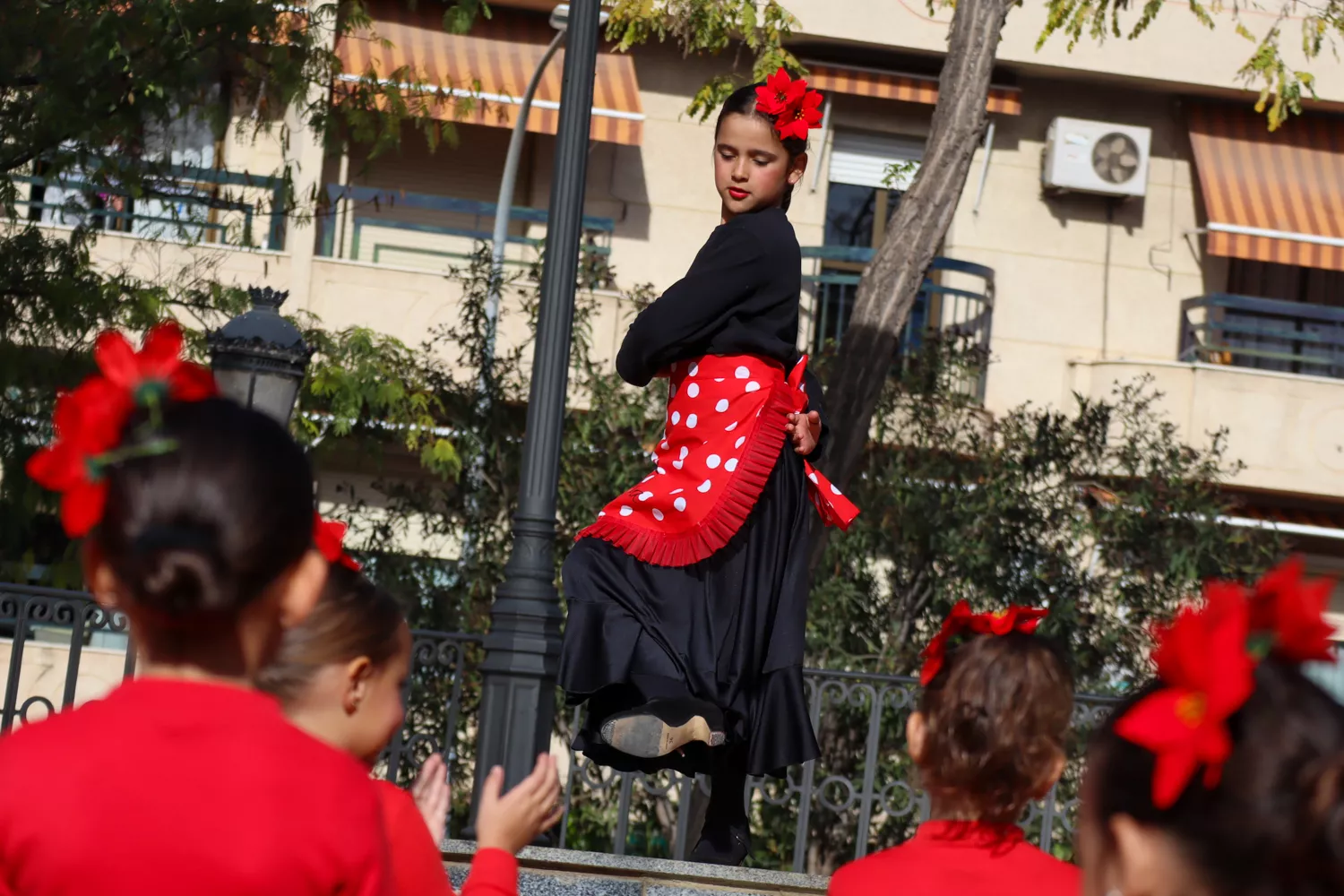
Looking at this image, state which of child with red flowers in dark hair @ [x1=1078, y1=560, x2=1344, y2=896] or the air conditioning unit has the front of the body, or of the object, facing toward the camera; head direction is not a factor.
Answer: the air conditioning unit

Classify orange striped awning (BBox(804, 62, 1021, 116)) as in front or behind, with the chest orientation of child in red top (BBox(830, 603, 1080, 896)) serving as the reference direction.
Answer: in front

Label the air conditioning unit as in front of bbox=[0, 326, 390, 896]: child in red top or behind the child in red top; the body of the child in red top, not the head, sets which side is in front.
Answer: in front

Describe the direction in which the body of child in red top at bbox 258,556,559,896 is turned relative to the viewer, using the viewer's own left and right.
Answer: facing away from the viewer and to the right of the viewer

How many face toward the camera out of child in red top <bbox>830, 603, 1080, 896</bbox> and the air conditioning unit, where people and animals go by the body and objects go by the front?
1

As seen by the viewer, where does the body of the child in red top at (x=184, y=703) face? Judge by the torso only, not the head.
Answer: away from the camera

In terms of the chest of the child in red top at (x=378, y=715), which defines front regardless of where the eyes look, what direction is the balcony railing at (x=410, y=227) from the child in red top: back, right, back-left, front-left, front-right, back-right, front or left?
front-left

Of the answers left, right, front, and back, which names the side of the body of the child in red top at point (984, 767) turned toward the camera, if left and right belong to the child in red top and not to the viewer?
back

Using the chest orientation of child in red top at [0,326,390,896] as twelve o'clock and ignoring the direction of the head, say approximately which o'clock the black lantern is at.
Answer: The black lantern is roughly at 12 o'clock from the child in red top.

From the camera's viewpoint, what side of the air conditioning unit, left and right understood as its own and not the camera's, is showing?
front

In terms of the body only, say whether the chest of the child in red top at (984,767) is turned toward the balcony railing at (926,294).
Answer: yes

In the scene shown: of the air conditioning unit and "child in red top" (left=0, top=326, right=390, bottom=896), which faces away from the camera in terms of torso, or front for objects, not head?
the child in red top

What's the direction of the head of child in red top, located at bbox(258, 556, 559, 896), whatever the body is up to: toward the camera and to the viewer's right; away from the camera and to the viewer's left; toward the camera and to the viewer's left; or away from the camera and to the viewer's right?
away from the camera and to the viewer's right

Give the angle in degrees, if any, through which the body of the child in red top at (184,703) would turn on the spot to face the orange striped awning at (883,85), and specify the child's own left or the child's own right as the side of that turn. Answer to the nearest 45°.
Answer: approximately 45° to the child's own right

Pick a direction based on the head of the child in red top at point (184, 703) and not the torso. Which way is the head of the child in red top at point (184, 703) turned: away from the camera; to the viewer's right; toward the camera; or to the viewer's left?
away from the camera
